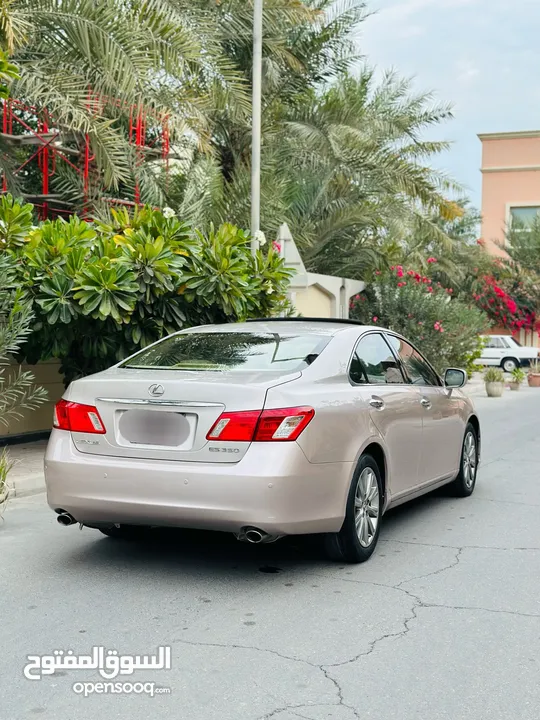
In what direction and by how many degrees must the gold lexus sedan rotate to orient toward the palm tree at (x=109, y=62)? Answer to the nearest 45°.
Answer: approximately 45° to its left

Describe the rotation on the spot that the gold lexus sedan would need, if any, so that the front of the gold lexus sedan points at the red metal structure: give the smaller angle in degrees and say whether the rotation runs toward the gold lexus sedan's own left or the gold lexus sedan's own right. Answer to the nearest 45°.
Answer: approximately 45° to the gold lexus sedan's own left

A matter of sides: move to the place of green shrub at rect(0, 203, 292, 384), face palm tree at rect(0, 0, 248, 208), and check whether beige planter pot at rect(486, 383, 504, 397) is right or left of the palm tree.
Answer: right

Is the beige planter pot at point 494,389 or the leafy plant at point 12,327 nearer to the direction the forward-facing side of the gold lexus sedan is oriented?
the beige planter pot

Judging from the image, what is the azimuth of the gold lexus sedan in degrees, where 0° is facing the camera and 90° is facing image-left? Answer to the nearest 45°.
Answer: approximately 225°

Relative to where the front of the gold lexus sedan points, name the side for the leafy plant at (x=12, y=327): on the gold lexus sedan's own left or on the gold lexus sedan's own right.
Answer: on the gold lexus sedan's own left
